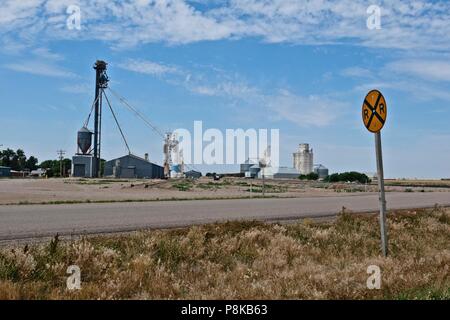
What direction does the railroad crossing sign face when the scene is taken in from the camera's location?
facing the viewer and to the left of the viewer
